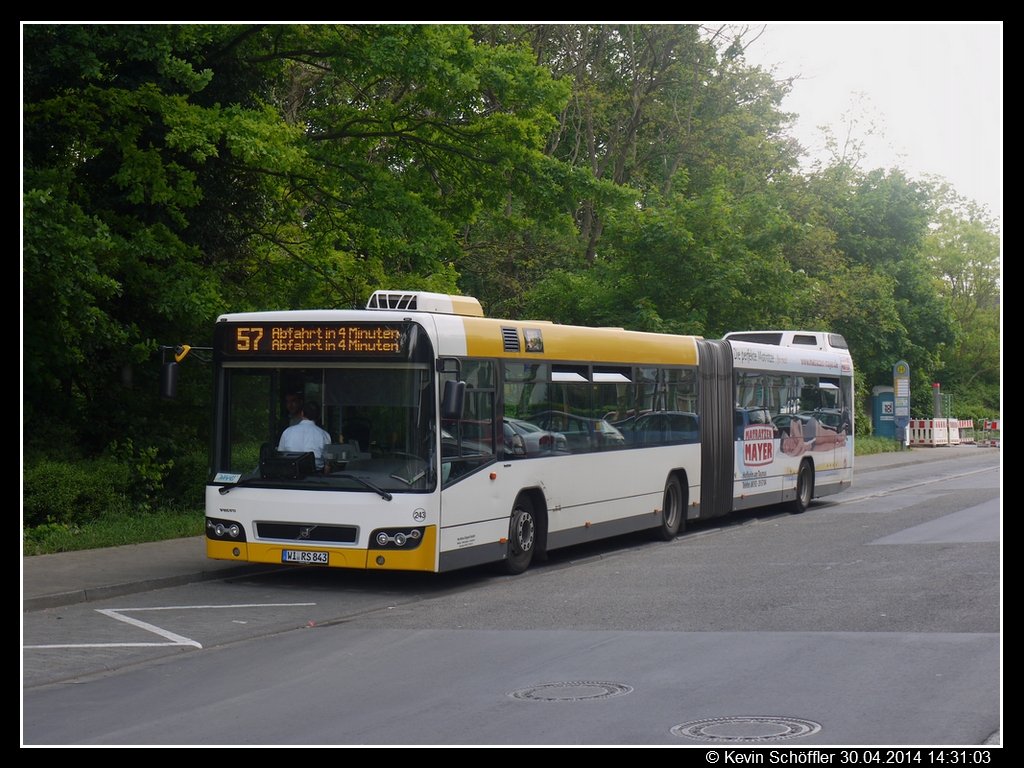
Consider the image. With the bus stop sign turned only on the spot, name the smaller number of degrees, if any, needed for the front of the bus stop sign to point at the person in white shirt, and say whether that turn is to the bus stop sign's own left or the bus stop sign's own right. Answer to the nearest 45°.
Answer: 0° — it already faces them

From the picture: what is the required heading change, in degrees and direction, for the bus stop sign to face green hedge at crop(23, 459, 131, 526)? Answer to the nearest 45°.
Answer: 0° — it already faces it

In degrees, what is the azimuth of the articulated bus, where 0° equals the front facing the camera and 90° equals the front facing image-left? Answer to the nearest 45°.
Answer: approximately 45°

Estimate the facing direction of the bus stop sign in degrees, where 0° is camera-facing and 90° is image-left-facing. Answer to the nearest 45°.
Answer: approximately 0°

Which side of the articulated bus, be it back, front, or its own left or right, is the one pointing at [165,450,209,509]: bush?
right
